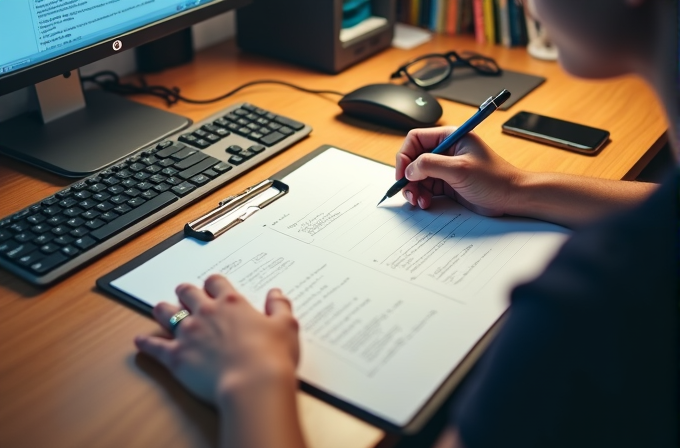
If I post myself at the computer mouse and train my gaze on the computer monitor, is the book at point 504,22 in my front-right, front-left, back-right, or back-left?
back-right

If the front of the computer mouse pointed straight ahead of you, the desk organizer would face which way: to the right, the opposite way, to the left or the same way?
the opposite way

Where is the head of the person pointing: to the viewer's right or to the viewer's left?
to the viewer's left

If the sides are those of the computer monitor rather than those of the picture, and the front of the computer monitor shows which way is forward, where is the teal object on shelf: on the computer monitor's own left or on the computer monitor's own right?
on the computer monitor's own left

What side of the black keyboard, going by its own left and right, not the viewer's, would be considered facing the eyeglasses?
left

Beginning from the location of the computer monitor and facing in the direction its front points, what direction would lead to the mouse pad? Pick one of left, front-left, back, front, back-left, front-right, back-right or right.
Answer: front-left

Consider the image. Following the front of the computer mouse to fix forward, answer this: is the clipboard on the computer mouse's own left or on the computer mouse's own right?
on the computer mouse's own left

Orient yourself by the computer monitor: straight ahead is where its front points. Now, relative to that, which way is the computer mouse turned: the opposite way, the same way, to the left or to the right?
the opposite way
